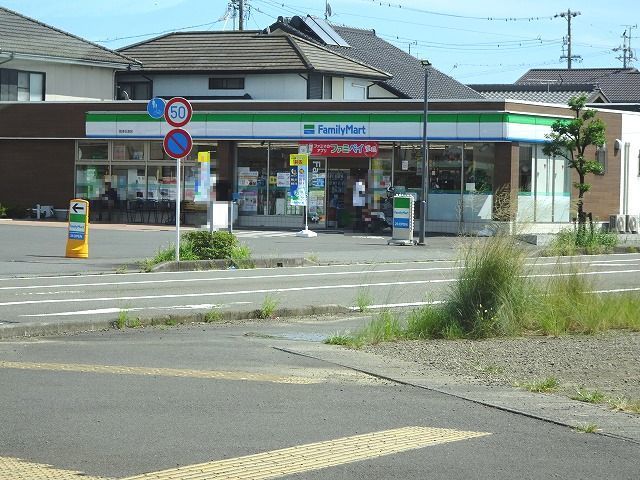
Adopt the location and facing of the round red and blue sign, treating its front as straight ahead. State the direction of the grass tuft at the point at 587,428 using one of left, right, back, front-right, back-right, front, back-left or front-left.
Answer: front

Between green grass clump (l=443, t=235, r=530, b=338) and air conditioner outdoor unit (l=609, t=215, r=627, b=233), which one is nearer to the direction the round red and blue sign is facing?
the green grass clump

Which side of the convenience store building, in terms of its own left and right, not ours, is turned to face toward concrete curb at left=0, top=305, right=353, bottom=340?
front

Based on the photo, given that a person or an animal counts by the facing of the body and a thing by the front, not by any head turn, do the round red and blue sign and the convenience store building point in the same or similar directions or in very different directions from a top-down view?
same or similar directions

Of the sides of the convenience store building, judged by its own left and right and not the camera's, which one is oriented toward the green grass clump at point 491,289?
front

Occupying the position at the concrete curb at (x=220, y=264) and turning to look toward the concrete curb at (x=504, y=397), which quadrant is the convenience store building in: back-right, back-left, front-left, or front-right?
back-left

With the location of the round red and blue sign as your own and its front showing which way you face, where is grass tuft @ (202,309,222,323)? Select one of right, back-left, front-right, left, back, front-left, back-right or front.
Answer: front

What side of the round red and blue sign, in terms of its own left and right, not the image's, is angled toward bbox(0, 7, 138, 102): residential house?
back

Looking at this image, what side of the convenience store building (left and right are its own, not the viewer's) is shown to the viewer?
front

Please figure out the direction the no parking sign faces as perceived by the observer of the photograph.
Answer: facing the viewer

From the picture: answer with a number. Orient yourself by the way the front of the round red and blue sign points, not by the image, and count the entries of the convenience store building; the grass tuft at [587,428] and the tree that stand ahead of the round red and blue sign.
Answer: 1

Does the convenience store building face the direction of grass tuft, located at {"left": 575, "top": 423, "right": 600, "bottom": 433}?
yes

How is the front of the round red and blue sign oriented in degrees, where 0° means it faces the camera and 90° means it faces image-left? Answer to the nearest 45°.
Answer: approximately 0°

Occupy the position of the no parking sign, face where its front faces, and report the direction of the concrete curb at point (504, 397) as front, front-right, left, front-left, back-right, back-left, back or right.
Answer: front

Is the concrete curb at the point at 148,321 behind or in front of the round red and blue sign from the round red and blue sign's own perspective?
in front

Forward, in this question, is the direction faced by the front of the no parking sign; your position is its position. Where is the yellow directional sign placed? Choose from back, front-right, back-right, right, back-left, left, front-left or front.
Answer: back-right

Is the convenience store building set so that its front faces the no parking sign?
yes
